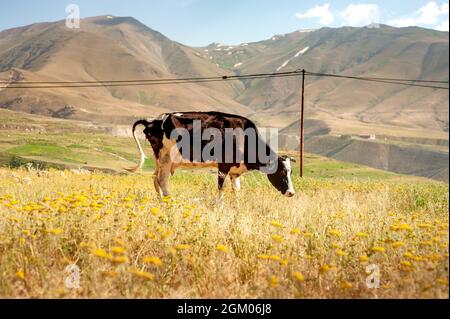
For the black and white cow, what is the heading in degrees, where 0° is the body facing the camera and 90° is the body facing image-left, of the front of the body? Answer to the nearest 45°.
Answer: approximately 270°
